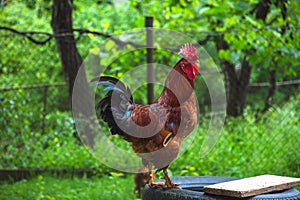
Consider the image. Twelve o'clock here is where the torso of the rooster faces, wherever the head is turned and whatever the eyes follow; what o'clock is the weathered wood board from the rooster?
The weathered wood board is roughly at 1 o'clock from the rooster.

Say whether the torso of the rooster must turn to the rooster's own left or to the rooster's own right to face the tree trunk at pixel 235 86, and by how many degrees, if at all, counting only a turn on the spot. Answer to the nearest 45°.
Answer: approximately 90° to the rooster's own left

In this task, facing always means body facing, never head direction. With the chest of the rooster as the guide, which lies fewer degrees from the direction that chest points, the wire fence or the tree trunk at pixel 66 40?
the wire fence

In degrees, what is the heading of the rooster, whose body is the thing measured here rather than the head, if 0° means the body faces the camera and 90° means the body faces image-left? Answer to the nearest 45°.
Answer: approximately 270°

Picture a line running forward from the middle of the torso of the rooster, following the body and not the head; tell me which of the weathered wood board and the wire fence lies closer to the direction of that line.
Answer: the weathered wood board

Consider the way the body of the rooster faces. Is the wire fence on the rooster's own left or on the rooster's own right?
on the rooster's own left

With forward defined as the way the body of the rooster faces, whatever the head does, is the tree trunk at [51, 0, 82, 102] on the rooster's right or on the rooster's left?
on the rooster's left

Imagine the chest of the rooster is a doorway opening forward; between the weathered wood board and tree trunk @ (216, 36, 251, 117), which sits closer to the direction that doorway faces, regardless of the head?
the weathered wood board
